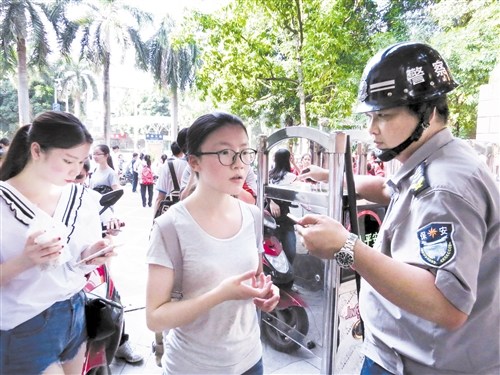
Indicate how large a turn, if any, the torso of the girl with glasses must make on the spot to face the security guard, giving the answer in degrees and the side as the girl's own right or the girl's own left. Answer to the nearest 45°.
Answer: approximately 45° to the girl's own left

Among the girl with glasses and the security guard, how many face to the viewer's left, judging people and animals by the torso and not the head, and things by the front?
1

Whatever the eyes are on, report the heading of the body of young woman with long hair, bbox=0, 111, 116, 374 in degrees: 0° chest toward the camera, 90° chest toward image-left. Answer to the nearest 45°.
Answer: approximately 315°

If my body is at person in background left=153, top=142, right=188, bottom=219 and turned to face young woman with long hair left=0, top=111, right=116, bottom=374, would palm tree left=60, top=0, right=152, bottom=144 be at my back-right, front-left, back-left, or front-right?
back-right

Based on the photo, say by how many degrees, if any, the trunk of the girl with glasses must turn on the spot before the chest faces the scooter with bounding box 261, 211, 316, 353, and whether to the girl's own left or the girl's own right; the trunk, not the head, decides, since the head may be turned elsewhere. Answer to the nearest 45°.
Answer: approximately 90° to the girl's own left

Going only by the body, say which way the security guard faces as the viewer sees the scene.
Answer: to the viewer's left

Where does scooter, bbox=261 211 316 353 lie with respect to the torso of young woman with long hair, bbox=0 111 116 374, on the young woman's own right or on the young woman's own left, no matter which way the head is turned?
on the young woman's own left

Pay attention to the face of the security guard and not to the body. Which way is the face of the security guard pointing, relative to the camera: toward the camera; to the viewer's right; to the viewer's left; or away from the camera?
to the viewer's left

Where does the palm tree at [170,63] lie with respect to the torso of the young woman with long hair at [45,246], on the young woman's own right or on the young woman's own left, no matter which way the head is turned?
on the young woman's own left

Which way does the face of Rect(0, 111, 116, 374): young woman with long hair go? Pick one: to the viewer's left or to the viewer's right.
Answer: to the viewer's right

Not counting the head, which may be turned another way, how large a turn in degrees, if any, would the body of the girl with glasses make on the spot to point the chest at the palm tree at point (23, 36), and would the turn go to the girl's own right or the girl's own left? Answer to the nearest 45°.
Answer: approximately 180°

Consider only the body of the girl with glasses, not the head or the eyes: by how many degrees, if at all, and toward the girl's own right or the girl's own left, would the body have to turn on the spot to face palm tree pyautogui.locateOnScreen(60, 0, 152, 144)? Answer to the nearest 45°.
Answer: approximately 135° to the girl's own left

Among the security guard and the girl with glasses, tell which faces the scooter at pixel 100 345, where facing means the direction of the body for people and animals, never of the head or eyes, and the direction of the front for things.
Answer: the security guard
